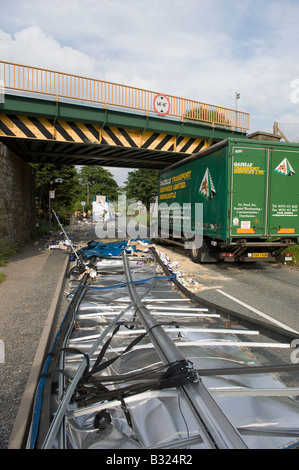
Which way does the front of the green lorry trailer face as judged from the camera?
facing away from the viewer and to the left of the viewer

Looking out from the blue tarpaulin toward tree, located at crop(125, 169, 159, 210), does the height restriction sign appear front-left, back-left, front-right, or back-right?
front-right
